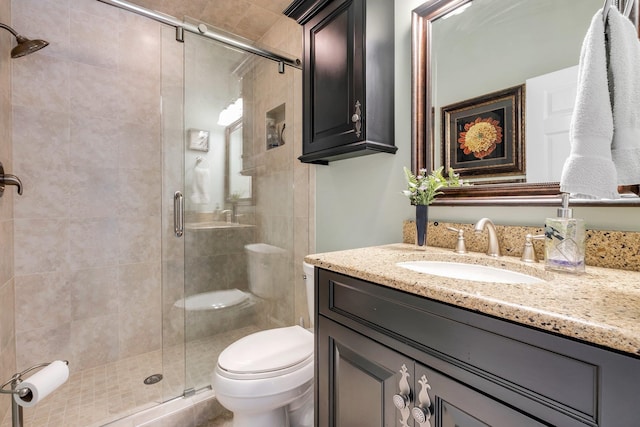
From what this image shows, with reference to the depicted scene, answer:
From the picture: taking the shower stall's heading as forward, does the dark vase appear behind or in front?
in front

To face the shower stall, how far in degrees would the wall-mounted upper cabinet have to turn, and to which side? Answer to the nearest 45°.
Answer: approximately 45° to its right

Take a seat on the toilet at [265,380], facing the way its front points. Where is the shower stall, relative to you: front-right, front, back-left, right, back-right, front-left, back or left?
right

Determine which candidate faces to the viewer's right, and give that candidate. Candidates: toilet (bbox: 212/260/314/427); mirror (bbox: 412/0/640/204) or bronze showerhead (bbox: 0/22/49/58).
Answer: the bronze showerhead

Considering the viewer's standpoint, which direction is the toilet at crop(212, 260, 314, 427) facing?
facing the viewer and to the left of the viewer

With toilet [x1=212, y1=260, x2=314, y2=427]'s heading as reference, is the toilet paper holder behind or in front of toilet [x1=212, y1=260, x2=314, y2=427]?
in front

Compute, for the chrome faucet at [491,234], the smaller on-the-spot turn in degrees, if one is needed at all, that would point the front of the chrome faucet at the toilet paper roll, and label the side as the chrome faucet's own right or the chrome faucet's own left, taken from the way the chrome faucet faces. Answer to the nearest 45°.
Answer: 0° — it already faces it

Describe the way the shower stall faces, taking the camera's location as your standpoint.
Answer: facing the viewer and to the right of the viewer

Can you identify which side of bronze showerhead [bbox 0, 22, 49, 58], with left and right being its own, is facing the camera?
right

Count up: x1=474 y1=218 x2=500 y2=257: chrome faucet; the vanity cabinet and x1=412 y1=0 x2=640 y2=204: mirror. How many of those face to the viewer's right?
0
